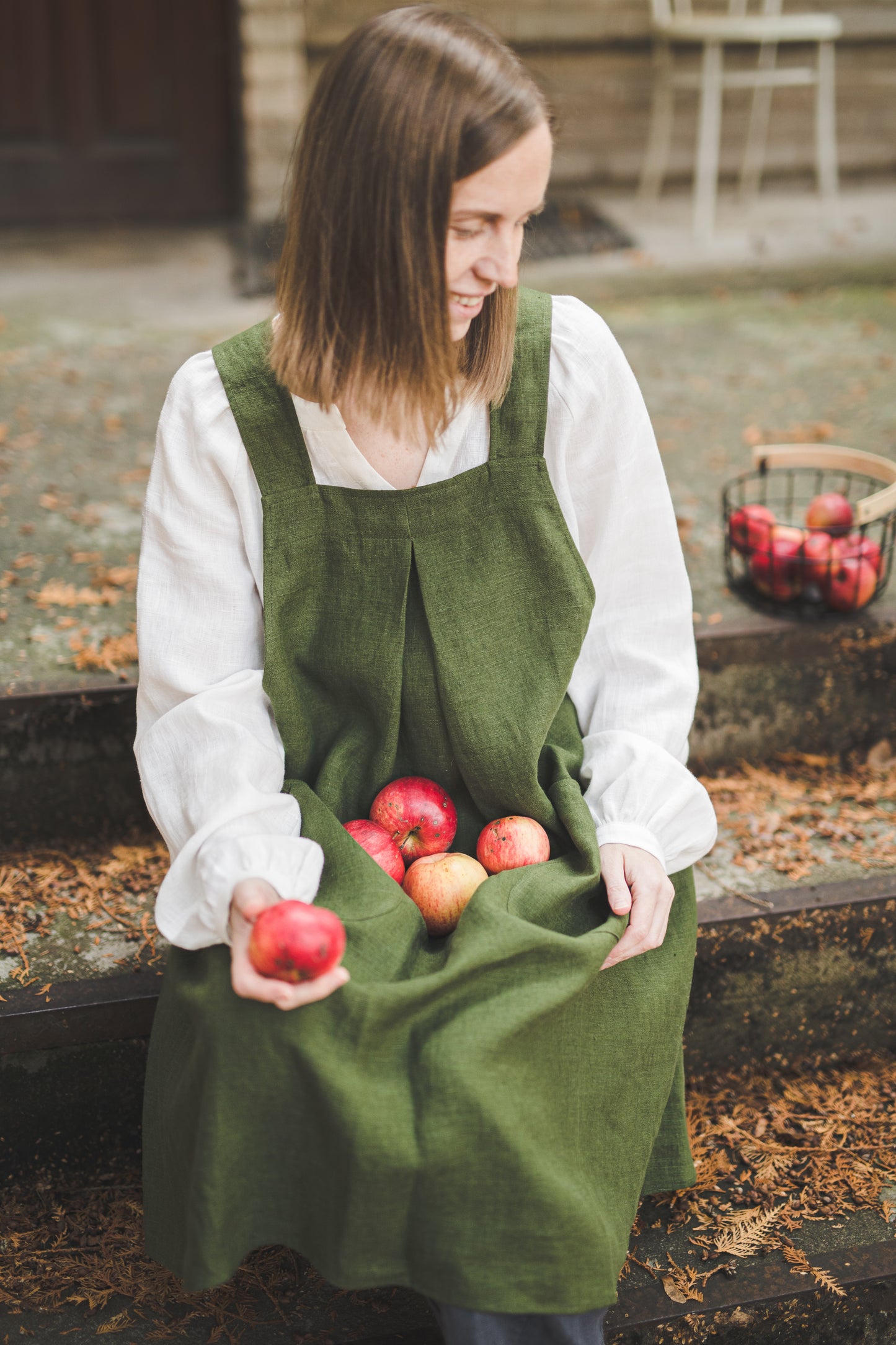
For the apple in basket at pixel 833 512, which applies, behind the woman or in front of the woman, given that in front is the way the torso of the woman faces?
behind

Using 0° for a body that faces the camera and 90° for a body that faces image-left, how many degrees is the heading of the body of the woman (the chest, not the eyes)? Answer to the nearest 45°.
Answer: approximately 0°

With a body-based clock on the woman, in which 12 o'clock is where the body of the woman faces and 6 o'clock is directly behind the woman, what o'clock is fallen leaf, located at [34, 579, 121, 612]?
The fallen leaf is roughly at 5 o'clock from the woman.

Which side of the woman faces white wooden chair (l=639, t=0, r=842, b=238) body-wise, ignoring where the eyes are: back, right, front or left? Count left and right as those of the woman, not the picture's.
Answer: back

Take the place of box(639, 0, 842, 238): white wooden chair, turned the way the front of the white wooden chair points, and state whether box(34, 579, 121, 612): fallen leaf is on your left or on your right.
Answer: on your right

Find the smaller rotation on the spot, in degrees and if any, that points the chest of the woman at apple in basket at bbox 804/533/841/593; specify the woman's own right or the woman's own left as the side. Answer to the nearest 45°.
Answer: approximately 135° to the woman's own left
